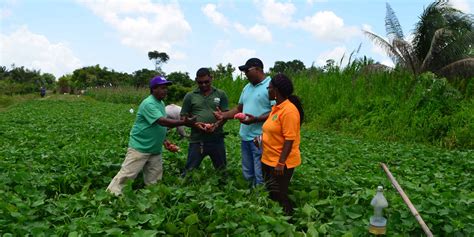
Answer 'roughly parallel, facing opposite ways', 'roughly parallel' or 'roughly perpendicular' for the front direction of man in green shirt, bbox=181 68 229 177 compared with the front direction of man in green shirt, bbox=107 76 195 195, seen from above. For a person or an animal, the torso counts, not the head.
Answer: roughly perpendicular

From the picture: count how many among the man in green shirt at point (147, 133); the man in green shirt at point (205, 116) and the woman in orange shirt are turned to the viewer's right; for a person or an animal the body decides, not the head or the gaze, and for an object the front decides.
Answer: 1

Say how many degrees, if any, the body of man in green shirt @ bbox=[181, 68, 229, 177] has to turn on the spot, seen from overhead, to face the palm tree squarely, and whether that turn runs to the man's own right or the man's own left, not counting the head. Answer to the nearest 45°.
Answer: approximately 135° to the man's own left

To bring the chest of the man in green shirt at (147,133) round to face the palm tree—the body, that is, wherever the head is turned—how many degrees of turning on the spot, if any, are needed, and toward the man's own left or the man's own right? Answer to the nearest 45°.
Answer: approximately 45° to the man's own left

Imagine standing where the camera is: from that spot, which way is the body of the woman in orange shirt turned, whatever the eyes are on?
to the viewer's left

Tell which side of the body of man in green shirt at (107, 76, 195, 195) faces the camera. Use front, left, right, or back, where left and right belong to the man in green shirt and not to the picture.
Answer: right

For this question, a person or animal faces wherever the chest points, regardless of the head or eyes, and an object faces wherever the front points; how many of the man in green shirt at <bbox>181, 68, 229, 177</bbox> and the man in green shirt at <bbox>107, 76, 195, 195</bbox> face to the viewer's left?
0

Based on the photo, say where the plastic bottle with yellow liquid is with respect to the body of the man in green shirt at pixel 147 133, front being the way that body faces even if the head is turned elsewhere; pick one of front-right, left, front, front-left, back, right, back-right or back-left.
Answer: front-right

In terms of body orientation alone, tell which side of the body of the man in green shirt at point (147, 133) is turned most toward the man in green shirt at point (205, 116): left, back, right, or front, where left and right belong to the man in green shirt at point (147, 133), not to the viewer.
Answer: front

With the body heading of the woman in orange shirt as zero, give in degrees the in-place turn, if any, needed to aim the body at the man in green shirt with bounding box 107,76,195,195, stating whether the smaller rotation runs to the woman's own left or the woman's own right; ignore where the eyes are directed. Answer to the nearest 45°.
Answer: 0° — they already face them

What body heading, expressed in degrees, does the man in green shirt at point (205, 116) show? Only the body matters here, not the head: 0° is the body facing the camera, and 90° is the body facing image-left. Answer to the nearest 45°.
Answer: approximately 0°

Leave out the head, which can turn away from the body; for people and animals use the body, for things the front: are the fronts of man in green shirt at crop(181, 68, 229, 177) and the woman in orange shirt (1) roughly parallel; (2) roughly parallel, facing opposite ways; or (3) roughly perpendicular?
roughly perpendicular

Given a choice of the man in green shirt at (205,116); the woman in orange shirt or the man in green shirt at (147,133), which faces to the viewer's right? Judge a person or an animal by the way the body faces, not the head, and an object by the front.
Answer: the man in green shirt at (147,133)

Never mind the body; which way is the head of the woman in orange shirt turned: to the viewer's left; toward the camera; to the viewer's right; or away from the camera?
to the viewer's left

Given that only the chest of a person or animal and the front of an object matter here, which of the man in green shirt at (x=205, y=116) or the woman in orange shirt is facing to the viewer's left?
the woman in orange shirt
